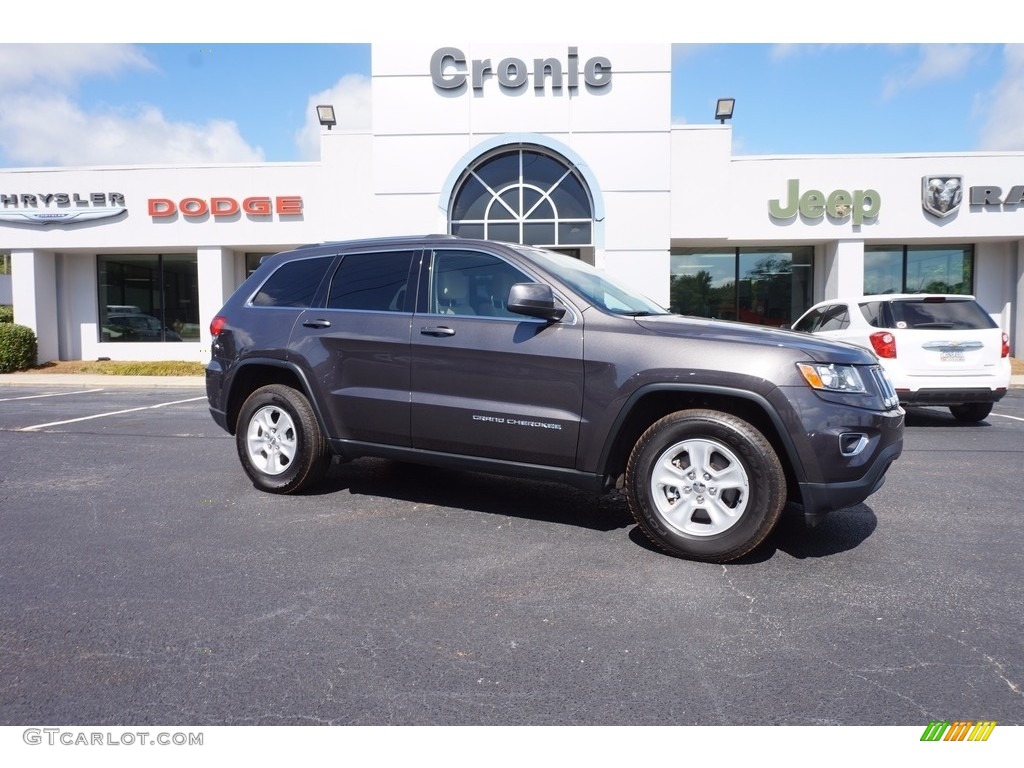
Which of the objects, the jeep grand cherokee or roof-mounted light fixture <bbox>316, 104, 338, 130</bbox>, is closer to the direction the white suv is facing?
the roof-mounted light fixture

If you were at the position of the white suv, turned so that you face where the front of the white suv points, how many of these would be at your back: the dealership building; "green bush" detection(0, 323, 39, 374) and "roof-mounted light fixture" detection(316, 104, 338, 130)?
0

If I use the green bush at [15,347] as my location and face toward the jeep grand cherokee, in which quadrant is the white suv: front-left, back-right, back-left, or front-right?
front-left

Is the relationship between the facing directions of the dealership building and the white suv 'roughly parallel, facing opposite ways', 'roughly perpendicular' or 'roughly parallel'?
roughly parallel, facing opposite ways

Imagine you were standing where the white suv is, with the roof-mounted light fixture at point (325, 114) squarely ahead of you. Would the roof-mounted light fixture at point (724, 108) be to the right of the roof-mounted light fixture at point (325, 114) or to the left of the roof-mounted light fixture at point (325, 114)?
right

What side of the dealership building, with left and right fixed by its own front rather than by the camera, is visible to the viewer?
front

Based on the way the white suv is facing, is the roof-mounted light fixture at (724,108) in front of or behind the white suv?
in front

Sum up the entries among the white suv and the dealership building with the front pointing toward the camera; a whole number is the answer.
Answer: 1

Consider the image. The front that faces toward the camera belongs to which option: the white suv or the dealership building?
the dealership building

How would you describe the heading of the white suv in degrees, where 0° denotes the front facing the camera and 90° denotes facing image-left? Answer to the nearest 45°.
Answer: approximately 135°

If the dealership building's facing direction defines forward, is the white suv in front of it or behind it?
in front

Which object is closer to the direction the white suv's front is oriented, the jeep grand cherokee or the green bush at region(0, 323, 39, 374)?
the green bush

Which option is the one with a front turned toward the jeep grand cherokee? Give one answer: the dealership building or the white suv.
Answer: the dealership building

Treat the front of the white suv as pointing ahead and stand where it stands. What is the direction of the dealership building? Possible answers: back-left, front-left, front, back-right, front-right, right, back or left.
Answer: front

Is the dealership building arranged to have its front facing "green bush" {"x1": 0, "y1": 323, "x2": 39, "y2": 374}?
no

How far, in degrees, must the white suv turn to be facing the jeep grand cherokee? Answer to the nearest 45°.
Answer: approximately 135° to its left
